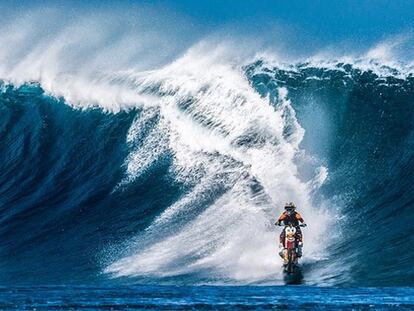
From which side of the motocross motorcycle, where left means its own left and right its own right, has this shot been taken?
front
